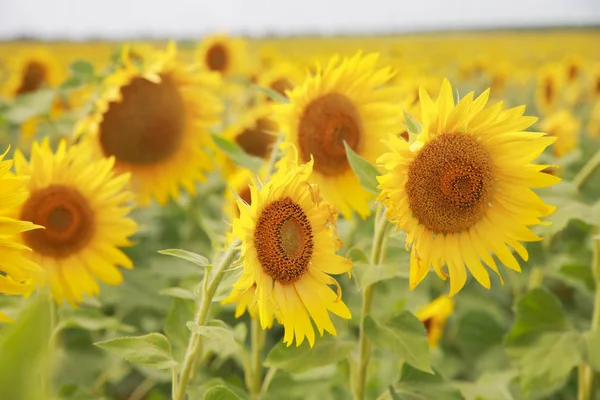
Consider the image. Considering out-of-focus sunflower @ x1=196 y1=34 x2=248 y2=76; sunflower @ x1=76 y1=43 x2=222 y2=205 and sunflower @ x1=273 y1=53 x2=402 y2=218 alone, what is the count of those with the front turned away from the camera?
0

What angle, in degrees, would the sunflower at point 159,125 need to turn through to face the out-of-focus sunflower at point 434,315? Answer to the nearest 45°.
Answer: approximately 90° to its left

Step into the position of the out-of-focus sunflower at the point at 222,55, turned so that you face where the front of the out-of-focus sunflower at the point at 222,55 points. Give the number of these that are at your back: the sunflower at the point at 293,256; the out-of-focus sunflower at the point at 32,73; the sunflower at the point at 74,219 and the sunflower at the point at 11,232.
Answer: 0

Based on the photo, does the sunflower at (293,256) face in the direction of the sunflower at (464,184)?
no

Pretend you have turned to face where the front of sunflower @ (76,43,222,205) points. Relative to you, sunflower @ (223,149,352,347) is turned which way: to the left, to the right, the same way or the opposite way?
the same way

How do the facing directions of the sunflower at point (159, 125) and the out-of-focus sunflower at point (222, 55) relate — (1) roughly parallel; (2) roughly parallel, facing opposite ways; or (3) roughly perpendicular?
roughly parallel

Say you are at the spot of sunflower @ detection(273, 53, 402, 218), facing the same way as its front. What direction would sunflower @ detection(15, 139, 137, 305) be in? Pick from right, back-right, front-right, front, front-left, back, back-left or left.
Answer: front-right

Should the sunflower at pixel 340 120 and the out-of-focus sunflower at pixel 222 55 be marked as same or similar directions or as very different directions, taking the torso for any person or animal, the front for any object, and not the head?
same or similar directions

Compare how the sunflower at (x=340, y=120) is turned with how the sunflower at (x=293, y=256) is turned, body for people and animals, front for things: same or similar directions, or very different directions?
same or similar directions

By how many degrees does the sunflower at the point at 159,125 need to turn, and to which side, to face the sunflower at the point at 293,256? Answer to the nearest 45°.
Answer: approximately 45° to its left

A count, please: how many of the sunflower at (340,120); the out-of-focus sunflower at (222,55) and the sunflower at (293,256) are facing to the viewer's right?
0

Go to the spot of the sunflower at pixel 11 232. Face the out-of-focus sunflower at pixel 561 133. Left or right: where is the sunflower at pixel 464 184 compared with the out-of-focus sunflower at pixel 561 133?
right

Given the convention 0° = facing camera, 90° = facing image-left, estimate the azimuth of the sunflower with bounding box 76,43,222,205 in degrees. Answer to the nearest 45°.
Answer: approximately 45°

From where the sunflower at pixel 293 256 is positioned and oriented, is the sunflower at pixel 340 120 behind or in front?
behind

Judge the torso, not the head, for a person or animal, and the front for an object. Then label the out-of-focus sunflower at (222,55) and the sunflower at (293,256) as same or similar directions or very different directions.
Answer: same or similar directions

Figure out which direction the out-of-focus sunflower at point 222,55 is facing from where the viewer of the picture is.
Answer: facing the viewer and to the left of the viewer
